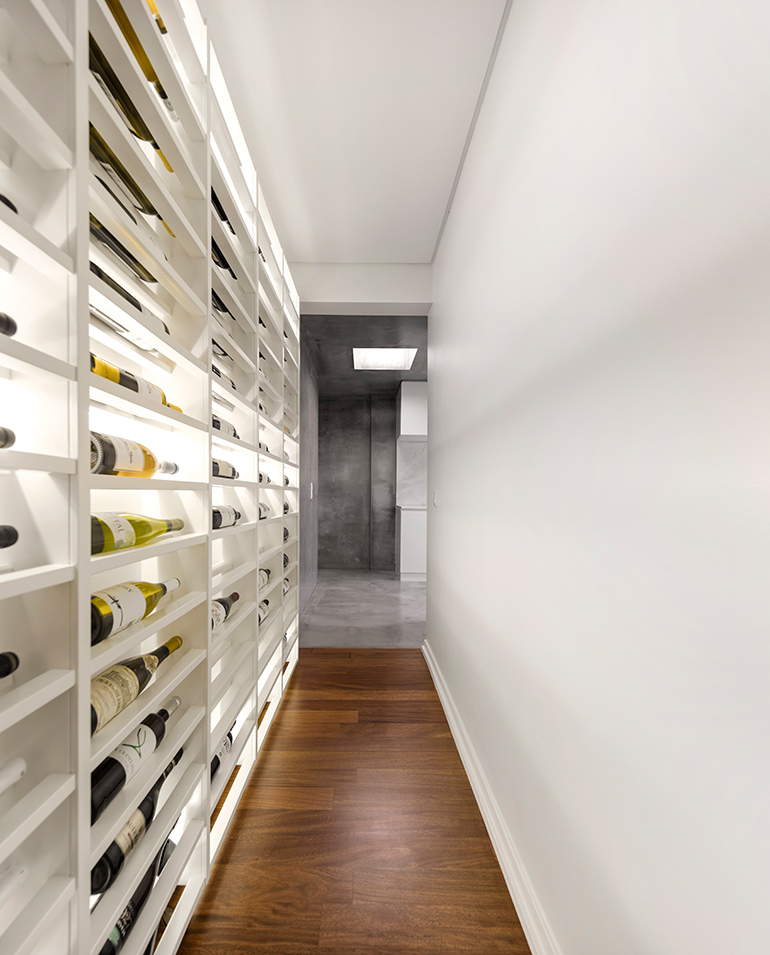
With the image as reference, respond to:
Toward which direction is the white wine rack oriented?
to the viewer's right

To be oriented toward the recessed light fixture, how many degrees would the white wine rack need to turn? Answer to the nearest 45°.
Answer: approximately 45° to its left
